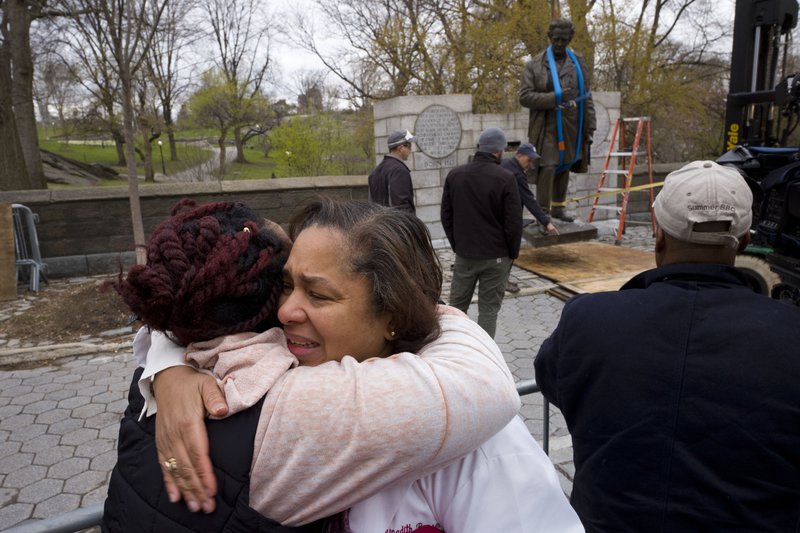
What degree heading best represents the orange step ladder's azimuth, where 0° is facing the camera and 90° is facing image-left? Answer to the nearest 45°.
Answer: approximately 45°

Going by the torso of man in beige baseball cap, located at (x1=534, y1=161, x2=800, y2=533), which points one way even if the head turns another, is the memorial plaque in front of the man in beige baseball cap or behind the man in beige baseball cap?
in front

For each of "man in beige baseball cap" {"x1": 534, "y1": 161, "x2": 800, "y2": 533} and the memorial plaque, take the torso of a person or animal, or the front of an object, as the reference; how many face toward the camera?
1

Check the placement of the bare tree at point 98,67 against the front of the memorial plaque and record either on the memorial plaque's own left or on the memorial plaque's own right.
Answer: on the memorial plaque's own right

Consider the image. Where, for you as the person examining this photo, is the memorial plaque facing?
facing the viewer

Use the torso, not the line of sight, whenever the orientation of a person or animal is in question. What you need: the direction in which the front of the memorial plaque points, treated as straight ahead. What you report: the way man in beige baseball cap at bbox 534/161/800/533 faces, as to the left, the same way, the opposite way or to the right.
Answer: the opposite way

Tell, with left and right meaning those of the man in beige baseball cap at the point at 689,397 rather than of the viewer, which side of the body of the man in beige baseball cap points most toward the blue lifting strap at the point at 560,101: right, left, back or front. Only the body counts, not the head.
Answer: front

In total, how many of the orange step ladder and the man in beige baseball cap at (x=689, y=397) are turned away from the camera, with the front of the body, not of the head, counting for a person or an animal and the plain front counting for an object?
1

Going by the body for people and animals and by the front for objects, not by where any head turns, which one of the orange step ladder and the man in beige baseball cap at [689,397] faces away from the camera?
the man in beige baseball cap

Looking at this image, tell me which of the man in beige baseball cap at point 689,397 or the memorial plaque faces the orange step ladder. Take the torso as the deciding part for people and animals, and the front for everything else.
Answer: the man in beige baseball cap

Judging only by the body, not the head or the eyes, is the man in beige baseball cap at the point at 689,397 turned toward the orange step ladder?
yes

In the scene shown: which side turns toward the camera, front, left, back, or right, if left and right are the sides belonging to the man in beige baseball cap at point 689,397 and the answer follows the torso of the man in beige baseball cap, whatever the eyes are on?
back

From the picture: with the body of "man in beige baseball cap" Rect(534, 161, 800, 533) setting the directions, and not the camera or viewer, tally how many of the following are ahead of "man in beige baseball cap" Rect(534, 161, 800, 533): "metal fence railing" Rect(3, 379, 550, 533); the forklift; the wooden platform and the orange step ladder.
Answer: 3

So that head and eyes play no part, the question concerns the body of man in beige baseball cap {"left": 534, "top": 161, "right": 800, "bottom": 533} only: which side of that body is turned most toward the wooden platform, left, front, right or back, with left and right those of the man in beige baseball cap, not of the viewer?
front

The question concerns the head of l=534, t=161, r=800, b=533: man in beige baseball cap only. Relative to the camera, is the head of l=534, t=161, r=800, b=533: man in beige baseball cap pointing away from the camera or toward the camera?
away from the camera
